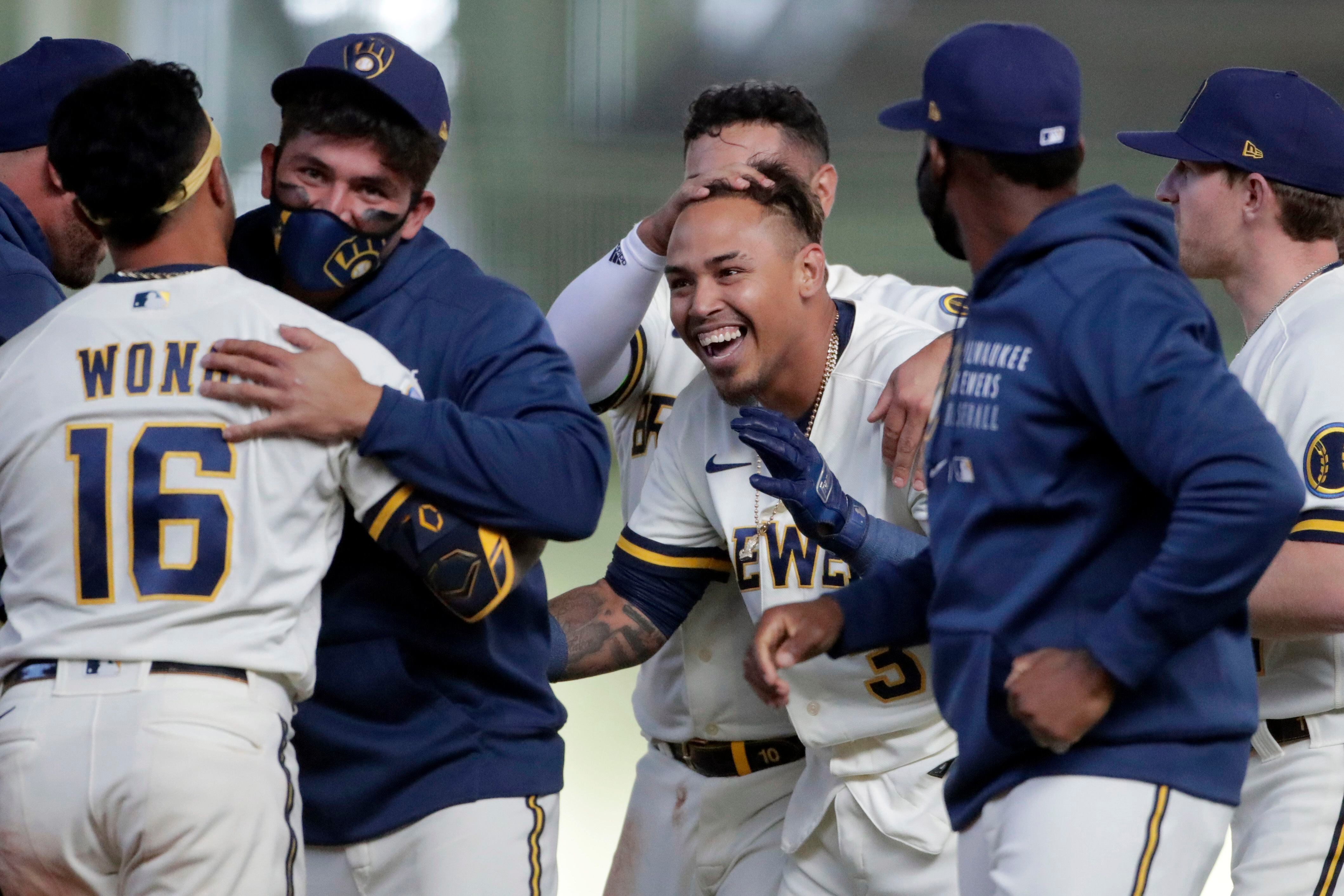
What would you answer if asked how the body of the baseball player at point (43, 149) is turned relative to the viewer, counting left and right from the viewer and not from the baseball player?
facing to the right of the viewer

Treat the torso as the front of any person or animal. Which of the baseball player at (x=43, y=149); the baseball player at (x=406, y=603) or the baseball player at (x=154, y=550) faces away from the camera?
the baseball player at (x=154, y=550)

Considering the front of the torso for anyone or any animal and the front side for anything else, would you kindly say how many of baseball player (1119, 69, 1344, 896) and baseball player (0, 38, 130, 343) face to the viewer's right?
1

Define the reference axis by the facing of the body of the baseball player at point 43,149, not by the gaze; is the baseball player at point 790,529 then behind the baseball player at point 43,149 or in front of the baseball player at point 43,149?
in front

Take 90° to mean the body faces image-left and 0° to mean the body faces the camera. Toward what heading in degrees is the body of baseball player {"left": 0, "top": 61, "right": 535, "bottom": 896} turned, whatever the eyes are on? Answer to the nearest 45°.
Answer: approximately 180°

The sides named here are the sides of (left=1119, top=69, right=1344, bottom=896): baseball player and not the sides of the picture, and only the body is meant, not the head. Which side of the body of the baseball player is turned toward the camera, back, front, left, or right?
left

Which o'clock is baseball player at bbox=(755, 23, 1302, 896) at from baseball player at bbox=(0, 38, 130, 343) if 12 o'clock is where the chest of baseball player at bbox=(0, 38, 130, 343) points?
baseball player at bbox=(755, 23, 1302, 896) is roughly at 2 o'clock from baseball player at bbox=(0, 38, 130, 343).

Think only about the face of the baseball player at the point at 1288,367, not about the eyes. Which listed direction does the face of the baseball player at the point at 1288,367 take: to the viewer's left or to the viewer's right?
to the viewer's left

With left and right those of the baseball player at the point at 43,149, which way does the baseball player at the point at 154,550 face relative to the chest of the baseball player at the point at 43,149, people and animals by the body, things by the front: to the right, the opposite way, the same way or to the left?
to the left

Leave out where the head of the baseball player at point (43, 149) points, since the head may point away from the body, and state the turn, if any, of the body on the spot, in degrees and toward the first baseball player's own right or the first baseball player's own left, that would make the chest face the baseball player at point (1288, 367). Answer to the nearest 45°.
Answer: approximately 45° to the first baseball player's own right
